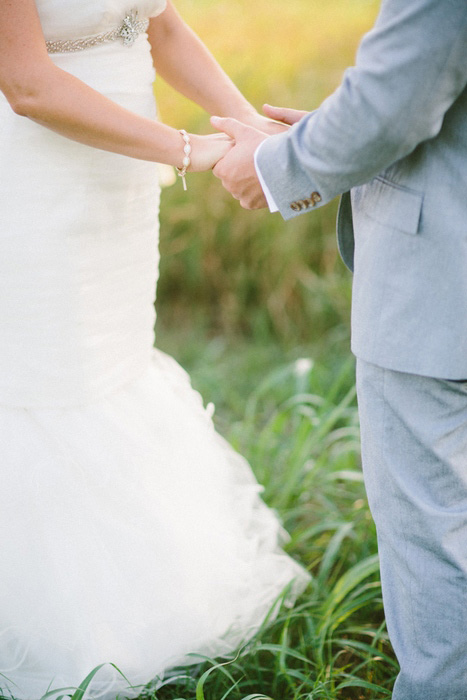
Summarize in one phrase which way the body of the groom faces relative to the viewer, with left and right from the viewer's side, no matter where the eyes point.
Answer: facing to the left of the viewer

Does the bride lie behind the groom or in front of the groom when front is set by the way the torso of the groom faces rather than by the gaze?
in front
